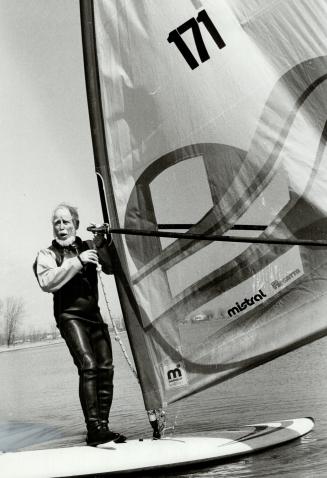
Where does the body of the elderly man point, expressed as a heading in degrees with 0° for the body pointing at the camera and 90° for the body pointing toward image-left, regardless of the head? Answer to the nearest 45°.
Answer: approximately 315°
